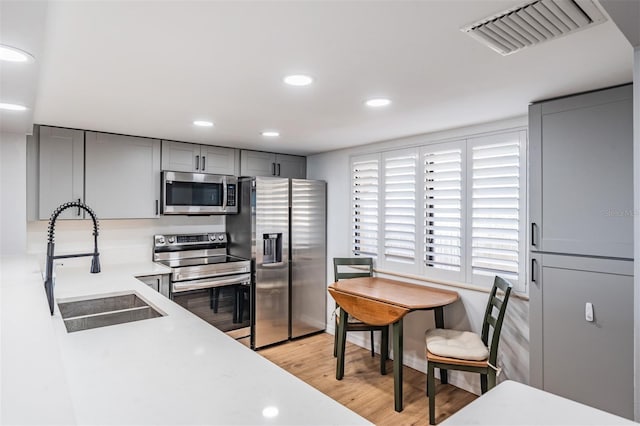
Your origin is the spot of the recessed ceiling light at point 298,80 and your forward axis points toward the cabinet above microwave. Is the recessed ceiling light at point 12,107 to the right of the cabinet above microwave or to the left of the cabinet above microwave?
left

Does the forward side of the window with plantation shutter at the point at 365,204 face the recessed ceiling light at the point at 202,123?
yes

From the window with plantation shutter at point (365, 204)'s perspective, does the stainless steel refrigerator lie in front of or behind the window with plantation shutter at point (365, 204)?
in front

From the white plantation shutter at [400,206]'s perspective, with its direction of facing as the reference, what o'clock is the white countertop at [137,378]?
The white countertop is roughly at 11 o'clock from the white plantation shutter.

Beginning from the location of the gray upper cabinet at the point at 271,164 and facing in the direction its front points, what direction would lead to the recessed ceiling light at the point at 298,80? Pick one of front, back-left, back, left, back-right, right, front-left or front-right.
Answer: front-right

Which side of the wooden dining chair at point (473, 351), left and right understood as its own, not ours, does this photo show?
left

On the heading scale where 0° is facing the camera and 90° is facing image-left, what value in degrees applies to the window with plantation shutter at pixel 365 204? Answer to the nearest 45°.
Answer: approximately 45°

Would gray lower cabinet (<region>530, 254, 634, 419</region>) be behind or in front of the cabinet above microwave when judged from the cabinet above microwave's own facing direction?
in front

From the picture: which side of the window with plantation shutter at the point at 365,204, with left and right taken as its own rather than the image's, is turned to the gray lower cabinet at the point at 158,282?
front

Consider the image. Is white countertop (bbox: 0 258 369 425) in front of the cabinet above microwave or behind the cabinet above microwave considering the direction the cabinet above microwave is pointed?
in front
